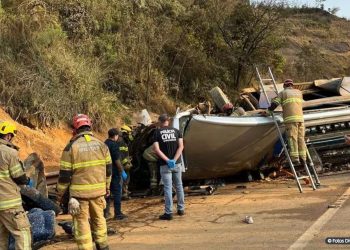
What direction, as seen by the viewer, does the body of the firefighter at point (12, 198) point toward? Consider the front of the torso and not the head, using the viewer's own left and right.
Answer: facing away from the viewer and to the right of the viewer

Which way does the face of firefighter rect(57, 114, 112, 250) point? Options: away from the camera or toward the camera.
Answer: away from the camera
